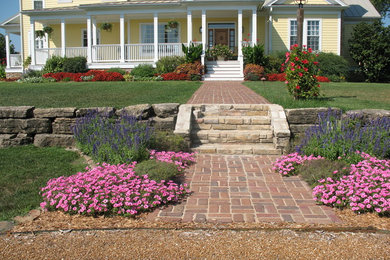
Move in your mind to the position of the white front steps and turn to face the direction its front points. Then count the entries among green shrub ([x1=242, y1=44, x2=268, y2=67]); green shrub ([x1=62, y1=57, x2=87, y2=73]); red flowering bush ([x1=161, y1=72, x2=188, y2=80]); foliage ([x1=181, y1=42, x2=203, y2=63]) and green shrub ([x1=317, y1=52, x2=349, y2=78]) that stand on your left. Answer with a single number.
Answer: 2

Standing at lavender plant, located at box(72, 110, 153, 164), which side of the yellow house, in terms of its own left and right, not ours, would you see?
front

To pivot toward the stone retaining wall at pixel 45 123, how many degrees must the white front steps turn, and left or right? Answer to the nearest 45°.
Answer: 0° — it already faces it

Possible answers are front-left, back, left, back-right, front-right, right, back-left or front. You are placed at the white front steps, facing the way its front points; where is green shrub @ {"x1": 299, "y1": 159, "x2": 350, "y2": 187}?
front

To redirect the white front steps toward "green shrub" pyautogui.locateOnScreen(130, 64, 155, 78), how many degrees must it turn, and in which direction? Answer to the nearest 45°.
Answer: approximately 90° to its right

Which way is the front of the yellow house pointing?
toward the camera

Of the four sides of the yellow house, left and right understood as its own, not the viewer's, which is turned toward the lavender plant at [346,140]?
front

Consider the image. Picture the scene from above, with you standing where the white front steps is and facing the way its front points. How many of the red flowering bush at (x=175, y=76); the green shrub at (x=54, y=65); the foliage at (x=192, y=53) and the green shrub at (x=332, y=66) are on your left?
1

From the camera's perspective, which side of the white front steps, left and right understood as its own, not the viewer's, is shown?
front

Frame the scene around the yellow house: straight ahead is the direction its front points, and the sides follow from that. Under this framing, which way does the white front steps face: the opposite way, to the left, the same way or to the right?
the same way

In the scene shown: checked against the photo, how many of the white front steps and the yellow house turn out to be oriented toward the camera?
2

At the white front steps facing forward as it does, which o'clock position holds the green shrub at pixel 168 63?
The green shrub is roughly at 3 o'clock from the white front steps.

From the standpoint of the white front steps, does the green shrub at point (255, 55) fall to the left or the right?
on its left

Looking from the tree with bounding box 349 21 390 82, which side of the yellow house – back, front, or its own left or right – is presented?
left

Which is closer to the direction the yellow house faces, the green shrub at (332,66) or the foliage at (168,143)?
the foliage

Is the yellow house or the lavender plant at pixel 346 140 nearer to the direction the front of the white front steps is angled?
the lavender plant
